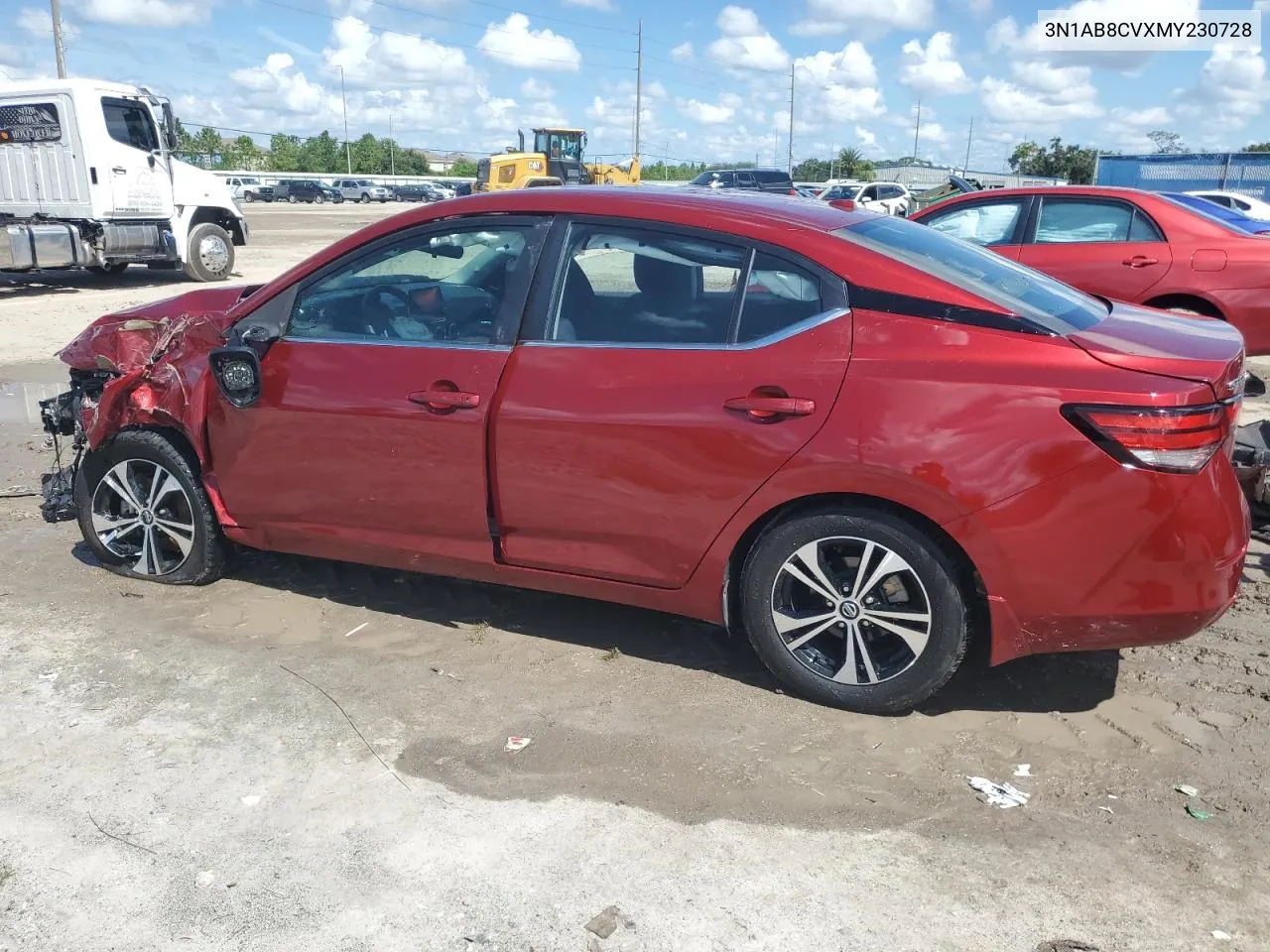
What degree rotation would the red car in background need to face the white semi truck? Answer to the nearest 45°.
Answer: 0° — it already faces it

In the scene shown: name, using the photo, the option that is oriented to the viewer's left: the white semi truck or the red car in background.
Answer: the red car in background

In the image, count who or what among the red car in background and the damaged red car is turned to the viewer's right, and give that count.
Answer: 0

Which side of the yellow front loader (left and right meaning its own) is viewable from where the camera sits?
right

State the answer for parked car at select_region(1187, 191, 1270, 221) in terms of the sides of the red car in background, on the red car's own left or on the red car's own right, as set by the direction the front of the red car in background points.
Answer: on the red car's own right

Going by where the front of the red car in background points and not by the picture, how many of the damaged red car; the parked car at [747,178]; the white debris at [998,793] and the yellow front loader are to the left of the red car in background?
2

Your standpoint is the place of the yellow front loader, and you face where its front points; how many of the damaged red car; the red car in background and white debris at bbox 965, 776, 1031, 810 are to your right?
3

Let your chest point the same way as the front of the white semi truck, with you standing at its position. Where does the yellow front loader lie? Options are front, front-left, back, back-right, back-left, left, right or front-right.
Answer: front-left

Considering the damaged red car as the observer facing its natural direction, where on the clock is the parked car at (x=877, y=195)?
The parked car is roughly at 2 o'clock from the damaged red car.

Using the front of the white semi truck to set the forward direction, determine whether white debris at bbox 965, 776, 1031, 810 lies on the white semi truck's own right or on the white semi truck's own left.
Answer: on the white semi truck's own right

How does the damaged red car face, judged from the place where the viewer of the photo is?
facing away from the viewer and to the left of the viewer

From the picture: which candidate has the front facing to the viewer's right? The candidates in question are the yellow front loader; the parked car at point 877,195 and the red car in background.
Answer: the yellow front loader

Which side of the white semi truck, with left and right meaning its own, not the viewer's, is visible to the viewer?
right

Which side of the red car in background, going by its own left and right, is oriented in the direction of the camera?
left

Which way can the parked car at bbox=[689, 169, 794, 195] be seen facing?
to the viewer's left
